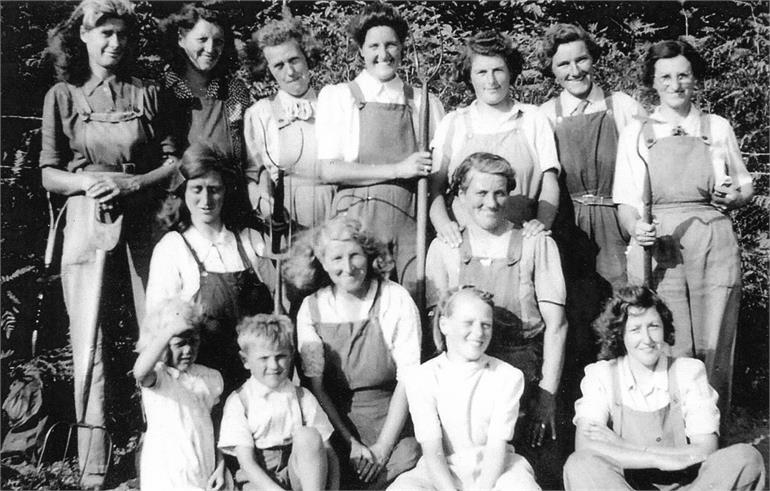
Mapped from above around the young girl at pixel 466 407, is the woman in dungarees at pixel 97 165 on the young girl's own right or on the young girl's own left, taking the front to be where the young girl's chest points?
on the young girl's own right

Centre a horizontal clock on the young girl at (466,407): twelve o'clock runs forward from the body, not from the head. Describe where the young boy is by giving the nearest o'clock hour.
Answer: The young boy is roughly at 3 o'clock from the young girl.
